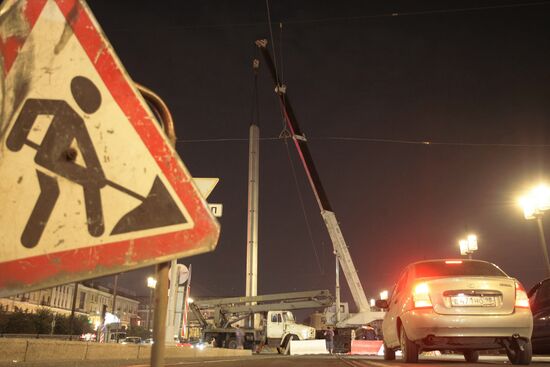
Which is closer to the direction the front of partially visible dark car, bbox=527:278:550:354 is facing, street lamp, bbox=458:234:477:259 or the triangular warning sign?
the street lamp

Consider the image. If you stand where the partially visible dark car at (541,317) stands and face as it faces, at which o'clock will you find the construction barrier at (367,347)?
The construction barrier is roughly at 11 o'clock from the partially visible dark car.

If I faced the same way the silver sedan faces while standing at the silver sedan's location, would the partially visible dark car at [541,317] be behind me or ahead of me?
ahead

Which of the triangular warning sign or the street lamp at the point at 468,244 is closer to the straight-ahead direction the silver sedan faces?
the street lamp

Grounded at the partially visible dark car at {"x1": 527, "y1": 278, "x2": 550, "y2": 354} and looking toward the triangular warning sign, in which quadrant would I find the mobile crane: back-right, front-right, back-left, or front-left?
back-right

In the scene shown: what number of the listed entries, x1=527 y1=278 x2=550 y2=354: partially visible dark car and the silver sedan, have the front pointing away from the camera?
2

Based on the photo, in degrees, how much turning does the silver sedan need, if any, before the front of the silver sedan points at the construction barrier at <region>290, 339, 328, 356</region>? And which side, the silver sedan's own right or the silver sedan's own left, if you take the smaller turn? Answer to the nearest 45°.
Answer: approximately 45° to the silver sedan's own left

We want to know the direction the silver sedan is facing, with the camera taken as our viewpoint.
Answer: facing away from the viewer

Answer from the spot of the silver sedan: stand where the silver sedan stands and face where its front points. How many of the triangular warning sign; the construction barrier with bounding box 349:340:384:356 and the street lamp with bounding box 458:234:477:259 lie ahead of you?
2

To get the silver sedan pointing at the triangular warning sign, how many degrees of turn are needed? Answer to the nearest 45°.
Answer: approximately 180°

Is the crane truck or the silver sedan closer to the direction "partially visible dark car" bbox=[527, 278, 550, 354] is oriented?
the crane truck

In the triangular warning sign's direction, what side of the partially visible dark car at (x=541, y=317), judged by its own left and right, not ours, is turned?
back

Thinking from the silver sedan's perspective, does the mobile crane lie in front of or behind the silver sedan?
in front

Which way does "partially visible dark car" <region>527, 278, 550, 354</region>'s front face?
away from the camera
